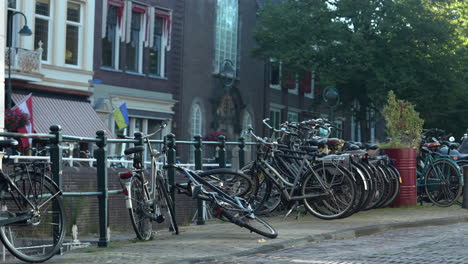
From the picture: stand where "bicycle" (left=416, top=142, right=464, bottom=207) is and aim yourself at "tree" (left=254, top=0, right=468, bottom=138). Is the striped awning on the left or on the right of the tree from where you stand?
left

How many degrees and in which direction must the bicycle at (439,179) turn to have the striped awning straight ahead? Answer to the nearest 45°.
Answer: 0° — it already faces it

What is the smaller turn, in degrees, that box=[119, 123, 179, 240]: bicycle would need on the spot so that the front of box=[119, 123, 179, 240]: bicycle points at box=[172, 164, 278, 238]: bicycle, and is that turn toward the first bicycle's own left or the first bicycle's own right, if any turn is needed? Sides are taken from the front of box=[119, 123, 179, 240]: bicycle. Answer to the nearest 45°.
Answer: approximately 45° to the first bicycle's own right

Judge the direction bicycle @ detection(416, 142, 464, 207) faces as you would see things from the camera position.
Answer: facing away from the viewer and to the left of the viewer

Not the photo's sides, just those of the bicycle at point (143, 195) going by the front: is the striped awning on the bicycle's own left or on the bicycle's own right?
on the bicycle's own left

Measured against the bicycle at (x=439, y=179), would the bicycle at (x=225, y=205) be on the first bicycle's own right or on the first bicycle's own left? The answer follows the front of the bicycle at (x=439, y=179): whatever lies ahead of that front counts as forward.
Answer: on the first bicycle's own left

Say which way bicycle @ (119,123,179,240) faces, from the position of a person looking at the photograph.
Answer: facing away from the viewer and to the right of the viewer

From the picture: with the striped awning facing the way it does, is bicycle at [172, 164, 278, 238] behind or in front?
in front

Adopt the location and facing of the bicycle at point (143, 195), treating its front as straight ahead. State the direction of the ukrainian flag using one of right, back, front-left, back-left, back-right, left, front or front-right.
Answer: front-left

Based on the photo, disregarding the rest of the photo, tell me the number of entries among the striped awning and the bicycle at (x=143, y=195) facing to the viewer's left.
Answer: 0

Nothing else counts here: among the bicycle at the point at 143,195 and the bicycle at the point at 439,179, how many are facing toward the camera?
0

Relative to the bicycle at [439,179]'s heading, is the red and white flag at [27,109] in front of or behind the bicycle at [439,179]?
in front

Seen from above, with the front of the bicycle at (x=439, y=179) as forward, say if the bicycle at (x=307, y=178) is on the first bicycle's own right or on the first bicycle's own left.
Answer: on the first bicycle's own left

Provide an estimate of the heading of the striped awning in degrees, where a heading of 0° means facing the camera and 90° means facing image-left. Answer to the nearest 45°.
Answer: approximately 315°

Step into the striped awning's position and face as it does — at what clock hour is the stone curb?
The stone curb is roughly at 1 o'clock from the striped awning.
